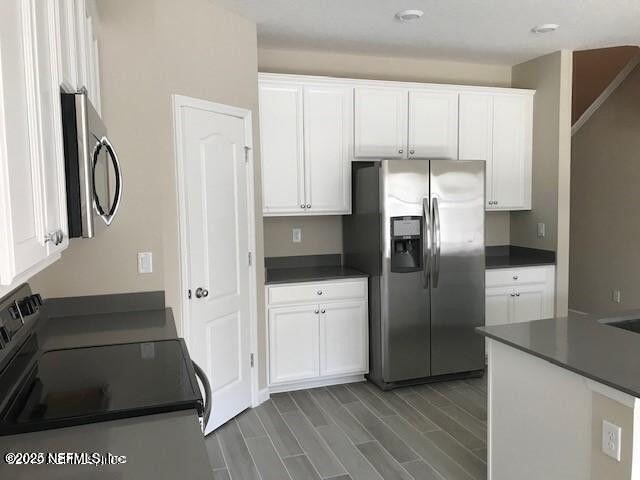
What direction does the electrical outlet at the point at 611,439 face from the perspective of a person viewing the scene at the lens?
facing the viewer and to the left of the viewer

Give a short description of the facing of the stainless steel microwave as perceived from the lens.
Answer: facing to the right of the viewer

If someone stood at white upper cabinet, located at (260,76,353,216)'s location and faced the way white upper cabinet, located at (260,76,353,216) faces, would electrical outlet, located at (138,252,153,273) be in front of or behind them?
in front

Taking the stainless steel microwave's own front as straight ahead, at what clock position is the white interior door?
The white interior door is roughly at 10 o'clock from the stainless steel microwave.

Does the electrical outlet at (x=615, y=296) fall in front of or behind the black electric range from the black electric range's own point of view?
in front

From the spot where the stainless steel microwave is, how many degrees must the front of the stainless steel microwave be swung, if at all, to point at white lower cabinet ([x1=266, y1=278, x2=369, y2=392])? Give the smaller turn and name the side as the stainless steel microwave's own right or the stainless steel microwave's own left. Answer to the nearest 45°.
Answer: approximately 45° to the stainless steel microwave's own left

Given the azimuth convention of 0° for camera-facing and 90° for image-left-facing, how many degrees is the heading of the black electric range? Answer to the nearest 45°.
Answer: approximately 270°

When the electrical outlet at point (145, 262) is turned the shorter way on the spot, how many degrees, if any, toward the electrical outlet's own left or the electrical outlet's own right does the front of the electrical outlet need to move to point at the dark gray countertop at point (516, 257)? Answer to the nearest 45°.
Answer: approximately 90° to the electrical outlet's own left

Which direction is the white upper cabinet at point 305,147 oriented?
toward the camera
